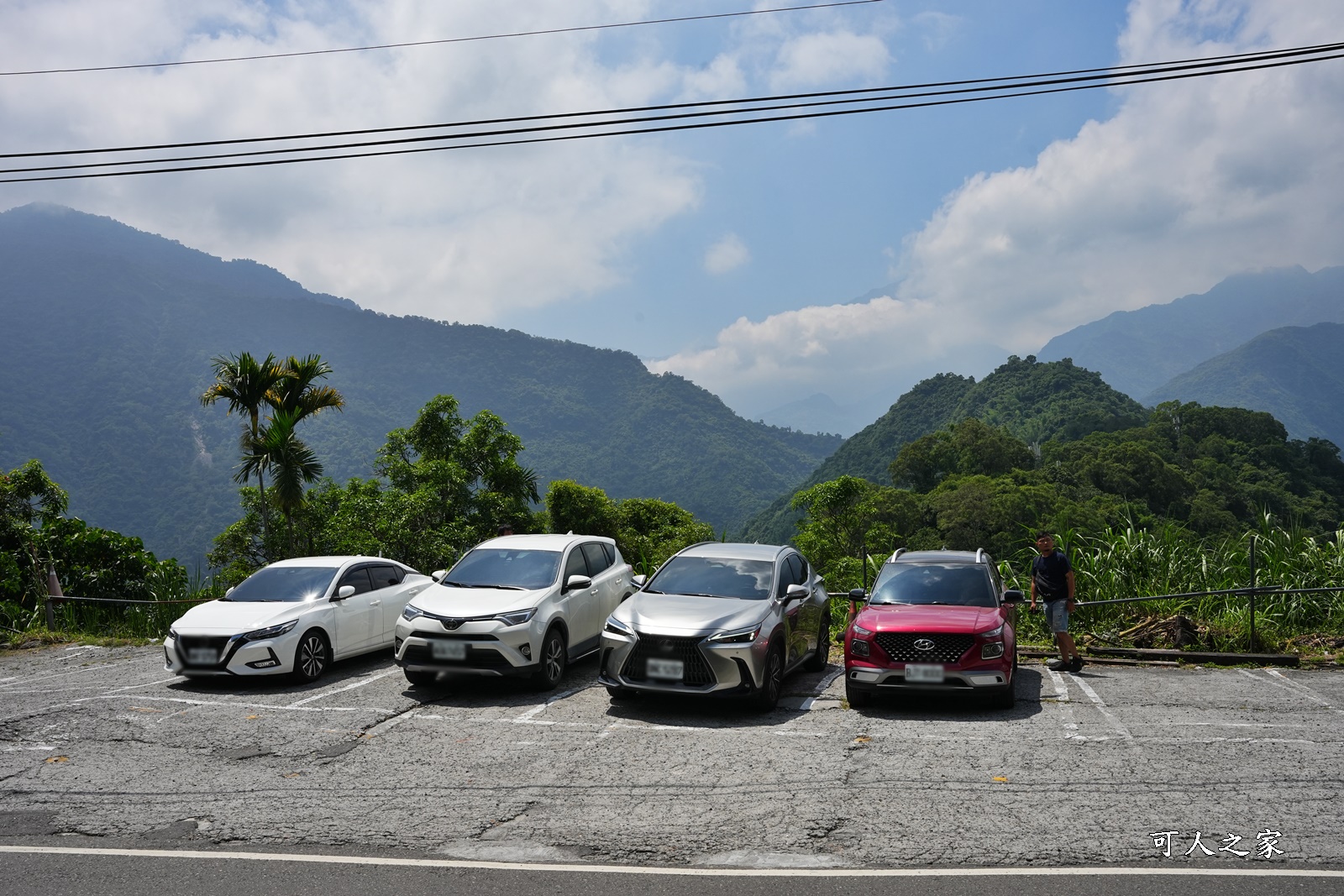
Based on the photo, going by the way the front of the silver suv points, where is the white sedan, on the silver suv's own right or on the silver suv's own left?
on the silver suv's own right

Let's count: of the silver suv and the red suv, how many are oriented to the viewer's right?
0

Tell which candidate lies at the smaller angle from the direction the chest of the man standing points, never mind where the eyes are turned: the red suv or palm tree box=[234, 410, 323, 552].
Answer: the red suv

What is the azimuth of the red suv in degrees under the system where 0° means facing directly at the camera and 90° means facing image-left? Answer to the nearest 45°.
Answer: approximately 0°

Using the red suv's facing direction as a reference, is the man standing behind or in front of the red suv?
behind

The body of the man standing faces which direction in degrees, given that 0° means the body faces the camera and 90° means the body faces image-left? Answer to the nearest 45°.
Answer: approximately 45°

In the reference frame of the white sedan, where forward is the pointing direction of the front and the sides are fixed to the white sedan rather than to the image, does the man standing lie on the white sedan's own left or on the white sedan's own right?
on the white sedan's own left

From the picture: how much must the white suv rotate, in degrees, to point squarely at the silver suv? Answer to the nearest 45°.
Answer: approximately 90° to its left

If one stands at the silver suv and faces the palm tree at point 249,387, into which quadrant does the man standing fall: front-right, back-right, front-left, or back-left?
back-right

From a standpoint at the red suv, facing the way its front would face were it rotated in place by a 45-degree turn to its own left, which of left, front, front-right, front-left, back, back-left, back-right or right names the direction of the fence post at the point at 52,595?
back-right

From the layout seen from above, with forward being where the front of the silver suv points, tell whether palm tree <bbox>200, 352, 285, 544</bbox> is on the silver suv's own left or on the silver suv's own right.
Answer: on the silver suv's own right
